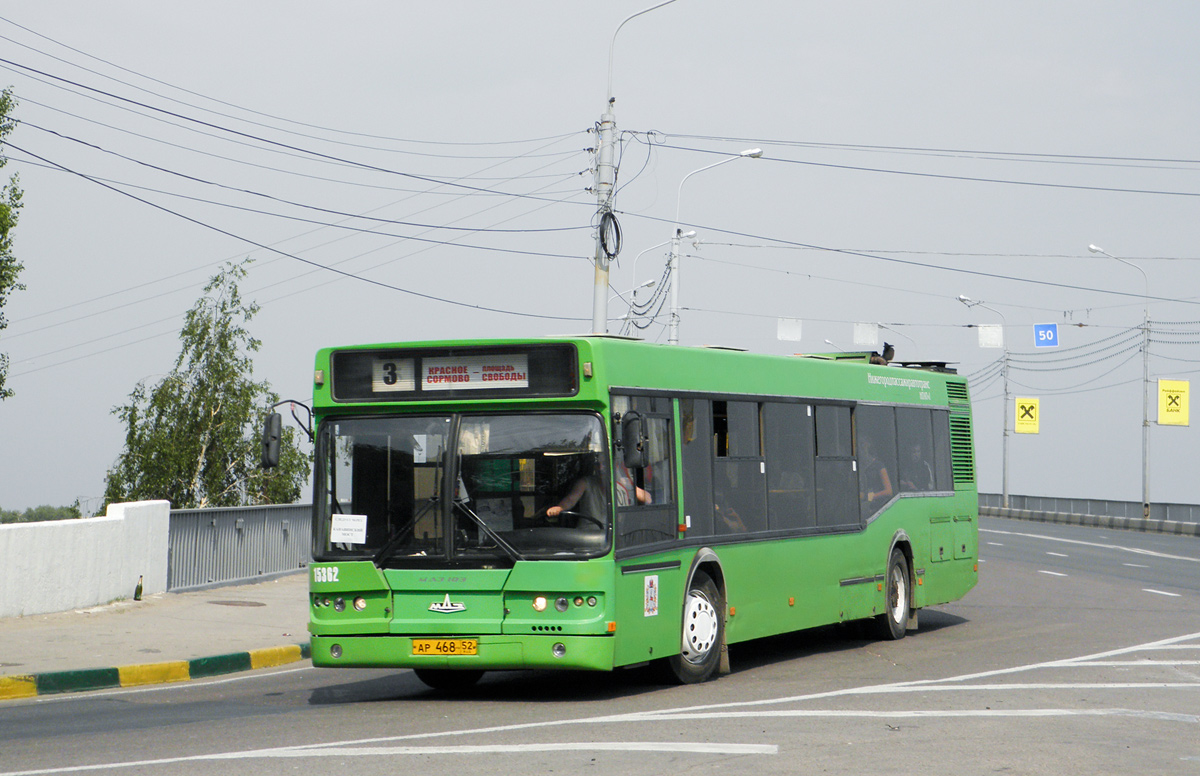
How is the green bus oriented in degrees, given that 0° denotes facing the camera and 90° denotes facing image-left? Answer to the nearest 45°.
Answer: approximately 45°

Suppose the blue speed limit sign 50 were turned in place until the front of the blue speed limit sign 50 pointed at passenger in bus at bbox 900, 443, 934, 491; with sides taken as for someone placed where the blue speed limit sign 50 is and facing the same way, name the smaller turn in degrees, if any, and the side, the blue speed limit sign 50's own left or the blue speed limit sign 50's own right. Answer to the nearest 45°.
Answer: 0° — it already faces them

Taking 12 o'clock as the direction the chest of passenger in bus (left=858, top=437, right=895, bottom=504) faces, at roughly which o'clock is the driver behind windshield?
The driver behind windshield is roughly at 11 o'clock from the passenger in bus.

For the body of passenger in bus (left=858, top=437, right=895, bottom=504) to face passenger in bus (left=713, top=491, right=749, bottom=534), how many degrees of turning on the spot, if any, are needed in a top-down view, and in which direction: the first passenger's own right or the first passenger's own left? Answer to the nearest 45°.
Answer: approximately 45° to the first passenger's own left

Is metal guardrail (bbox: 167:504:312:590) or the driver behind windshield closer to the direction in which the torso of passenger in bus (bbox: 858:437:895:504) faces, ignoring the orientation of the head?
the driver behind windshield

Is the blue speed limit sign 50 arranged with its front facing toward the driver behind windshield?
yes

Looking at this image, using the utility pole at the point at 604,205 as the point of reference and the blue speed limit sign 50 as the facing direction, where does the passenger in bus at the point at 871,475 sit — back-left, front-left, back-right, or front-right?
back-right

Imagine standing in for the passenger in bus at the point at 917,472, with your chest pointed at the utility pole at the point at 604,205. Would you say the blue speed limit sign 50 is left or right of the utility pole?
right

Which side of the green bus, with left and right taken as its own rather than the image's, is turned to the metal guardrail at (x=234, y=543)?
right

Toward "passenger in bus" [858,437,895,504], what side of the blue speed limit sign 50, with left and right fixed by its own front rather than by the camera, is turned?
front

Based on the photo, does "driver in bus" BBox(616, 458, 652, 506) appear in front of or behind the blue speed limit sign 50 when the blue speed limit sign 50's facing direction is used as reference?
in front

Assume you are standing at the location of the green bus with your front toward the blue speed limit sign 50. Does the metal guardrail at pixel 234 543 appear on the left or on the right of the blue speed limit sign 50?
left
